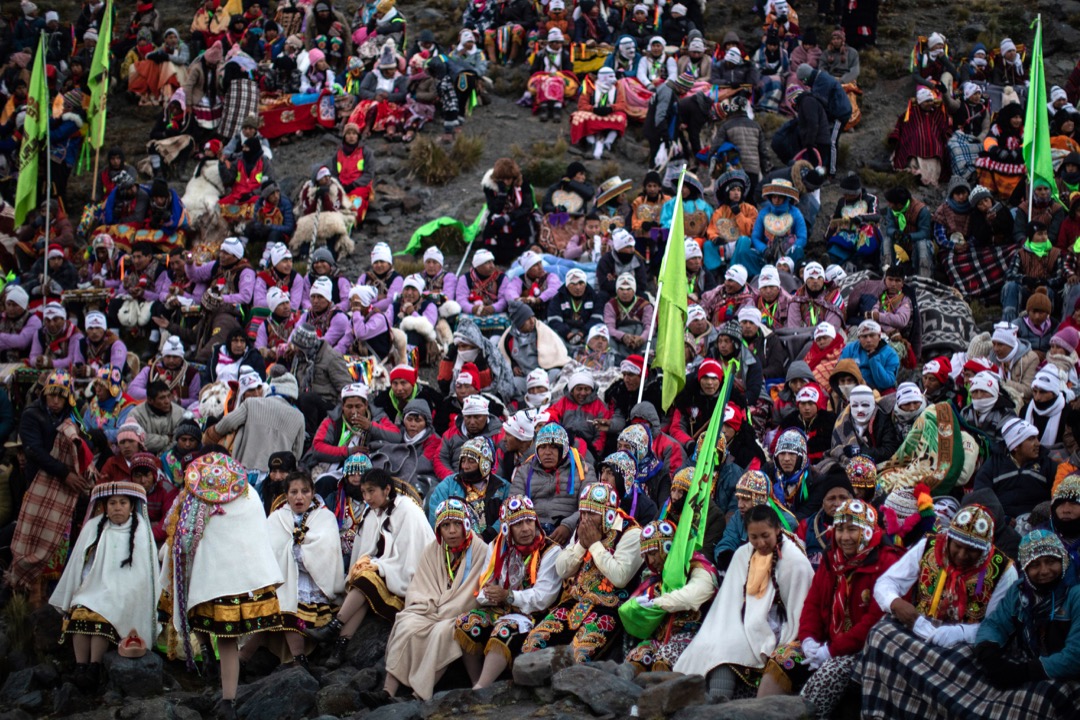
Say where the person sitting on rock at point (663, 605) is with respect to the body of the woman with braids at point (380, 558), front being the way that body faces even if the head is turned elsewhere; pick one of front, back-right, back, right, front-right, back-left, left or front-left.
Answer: left

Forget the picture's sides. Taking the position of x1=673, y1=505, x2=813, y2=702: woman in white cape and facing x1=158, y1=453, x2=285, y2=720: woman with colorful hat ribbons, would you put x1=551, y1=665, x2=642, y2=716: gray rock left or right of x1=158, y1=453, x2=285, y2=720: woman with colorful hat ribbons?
left

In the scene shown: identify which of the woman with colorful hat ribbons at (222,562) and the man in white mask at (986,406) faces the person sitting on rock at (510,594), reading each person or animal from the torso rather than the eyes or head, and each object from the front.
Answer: the man in white mask

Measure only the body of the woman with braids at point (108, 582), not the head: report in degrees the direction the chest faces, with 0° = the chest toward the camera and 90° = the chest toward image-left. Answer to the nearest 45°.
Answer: approximately 0°

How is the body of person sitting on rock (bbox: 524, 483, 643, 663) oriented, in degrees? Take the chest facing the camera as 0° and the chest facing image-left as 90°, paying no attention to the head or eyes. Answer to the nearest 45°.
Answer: approximately 45°

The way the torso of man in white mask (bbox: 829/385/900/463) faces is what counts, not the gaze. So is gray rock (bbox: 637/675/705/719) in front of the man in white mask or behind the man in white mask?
in front

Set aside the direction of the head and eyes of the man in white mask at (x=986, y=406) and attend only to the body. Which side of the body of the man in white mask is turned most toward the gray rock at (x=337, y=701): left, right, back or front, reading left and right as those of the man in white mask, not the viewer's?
front
